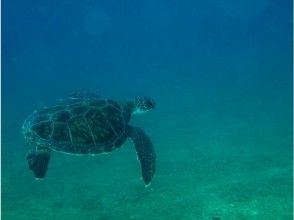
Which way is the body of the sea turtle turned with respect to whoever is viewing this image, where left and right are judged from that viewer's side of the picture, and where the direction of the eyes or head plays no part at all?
facing to the right of the viewer
